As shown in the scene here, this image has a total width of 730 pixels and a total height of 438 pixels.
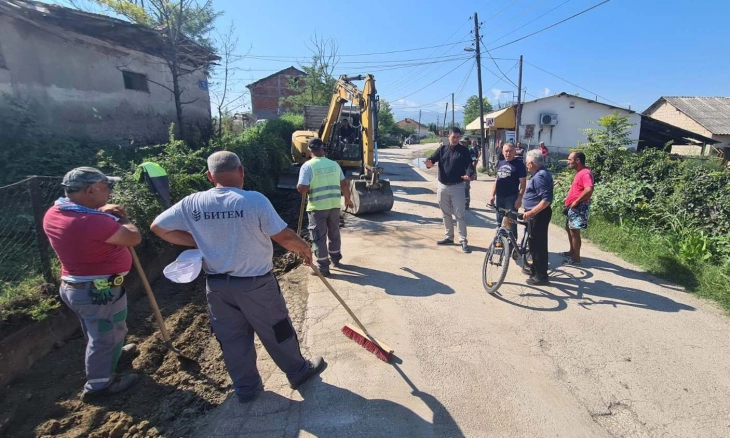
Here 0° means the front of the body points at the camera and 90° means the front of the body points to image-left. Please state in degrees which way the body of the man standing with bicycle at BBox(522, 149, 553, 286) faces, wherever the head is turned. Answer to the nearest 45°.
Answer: approximately 90°

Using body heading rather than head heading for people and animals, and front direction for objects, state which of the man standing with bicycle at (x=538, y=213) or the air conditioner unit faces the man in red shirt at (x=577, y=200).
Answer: the air conditioner unit

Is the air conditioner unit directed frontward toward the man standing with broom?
yes

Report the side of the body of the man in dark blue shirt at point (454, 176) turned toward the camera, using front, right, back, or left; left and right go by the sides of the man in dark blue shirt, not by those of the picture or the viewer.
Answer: front

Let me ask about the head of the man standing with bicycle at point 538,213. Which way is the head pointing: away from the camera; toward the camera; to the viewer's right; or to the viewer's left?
to the viewer's left

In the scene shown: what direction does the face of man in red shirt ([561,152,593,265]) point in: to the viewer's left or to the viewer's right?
to the viewer's left

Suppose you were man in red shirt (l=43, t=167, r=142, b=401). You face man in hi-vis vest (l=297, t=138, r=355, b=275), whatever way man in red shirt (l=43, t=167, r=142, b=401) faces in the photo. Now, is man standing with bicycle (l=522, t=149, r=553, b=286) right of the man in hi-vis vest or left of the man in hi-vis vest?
right

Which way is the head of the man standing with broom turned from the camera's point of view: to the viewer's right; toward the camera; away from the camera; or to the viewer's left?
away from the camera

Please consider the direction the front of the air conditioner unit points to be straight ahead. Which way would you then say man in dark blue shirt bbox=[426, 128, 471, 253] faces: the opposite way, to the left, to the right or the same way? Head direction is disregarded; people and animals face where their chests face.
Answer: the same way

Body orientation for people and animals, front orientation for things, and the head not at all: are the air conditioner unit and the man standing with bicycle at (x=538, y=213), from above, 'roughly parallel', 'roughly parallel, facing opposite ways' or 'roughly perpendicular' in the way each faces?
roughly perpendicular

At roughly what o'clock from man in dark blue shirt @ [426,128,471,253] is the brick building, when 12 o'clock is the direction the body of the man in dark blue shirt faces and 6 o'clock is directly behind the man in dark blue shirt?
The brick building is roughly at 5 o'clock from the man in dark blue shirt.
